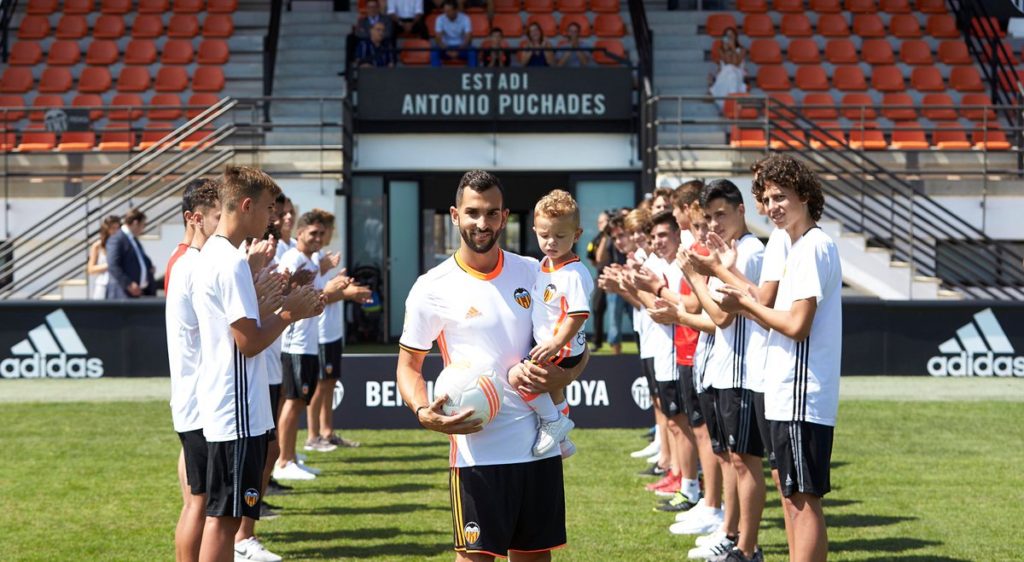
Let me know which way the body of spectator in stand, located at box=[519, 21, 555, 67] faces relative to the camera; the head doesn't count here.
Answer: toward the camera

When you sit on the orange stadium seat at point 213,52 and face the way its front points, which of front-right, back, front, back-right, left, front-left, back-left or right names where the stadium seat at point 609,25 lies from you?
left

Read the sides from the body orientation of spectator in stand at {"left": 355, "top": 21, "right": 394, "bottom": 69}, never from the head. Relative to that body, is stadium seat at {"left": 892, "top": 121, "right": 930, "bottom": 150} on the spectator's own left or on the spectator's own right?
on the spectator's own left

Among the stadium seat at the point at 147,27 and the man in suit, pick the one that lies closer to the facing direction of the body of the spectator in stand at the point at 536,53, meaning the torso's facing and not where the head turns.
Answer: the man in suit

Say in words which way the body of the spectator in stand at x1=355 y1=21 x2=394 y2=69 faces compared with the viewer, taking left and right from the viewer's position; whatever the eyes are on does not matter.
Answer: facing the viewer

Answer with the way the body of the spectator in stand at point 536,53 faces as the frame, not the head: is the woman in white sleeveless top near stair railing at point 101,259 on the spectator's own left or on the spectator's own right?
on the spectator's own right

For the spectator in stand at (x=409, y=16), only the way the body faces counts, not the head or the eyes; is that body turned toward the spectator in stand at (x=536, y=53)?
no

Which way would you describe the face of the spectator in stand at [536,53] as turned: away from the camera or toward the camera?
toward the camera

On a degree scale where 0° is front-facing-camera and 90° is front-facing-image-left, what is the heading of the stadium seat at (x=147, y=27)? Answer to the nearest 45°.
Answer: approximately 0°

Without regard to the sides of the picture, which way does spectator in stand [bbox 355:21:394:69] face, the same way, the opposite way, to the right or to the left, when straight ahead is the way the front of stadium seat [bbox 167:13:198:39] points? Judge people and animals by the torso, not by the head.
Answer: the same way

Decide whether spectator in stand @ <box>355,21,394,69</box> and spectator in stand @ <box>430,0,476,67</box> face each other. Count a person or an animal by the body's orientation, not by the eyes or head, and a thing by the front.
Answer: no

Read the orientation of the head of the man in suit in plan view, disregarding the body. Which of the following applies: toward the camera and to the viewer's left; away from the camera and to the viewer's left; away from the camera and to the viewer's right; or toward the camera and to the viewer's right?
toward the camera and to the viewer's right

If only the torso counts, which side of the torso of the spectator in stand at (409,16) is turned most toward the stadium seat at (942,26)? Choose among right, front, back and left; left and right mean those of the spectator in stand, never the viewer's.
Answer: left

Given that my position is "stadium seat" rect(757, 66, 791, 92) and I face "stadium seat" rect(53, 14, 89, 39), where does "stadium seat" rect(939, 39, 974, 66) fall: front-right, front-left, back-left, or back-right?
back-right

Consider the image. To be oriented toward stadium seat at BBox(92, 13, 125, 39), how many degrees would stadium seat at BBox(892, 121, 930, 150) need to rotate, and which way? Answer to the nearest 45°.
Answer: approximately 90° to its right

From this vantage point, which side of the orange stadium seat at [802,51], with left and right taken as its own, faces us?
front

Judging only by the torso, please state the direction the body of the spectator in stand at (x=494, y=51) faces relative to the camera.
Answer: toward the camera

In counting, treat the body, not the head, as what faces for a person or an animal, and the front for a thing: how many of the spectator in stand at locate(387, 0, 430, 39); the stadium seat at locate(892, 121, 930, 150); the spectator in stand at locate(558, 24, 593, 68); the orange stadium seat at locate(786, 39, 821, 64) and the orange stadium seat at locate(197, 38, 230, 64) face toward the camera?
5
